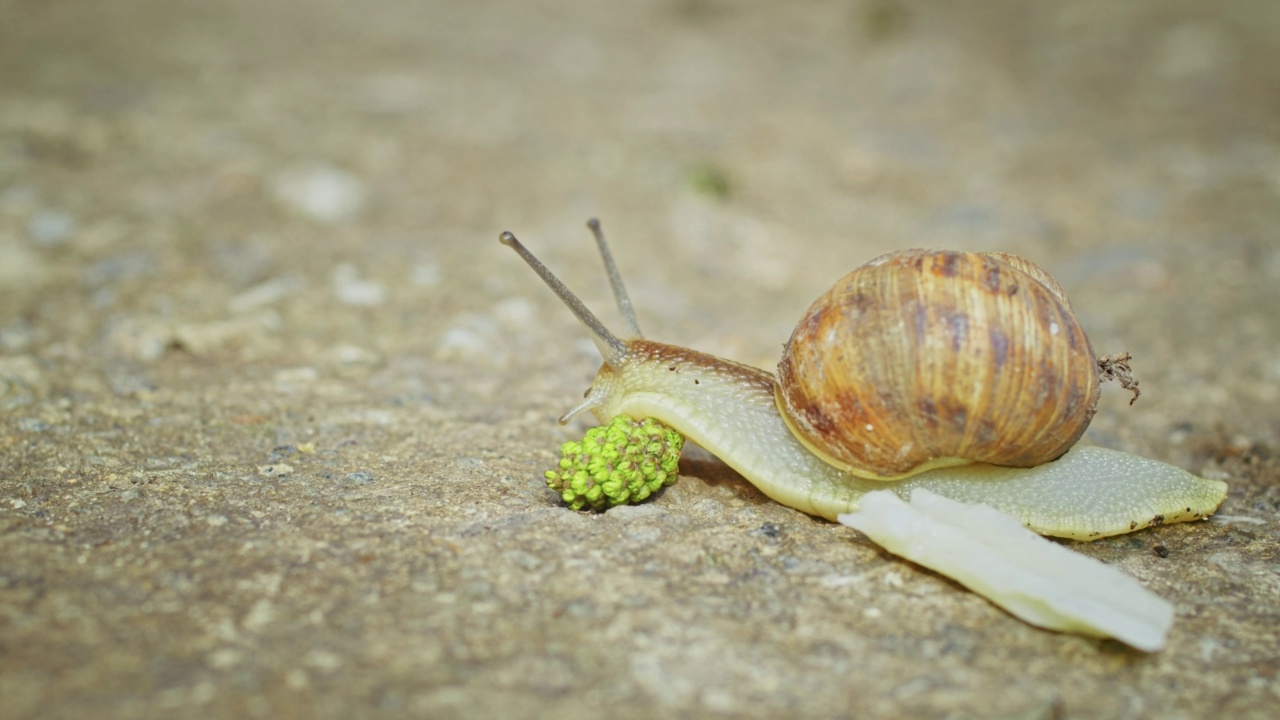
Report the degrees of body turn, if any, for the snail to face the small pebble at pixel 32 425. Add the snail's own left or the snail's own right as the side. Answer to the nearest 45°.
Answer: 0° — it already faces it

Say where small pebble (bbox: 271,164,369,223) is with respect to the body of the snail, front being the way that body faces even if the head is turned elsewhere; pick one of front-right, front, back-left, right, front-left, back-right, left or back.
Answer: front-right

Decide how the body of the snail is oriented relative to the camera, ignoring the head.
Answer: to the viewer's left
